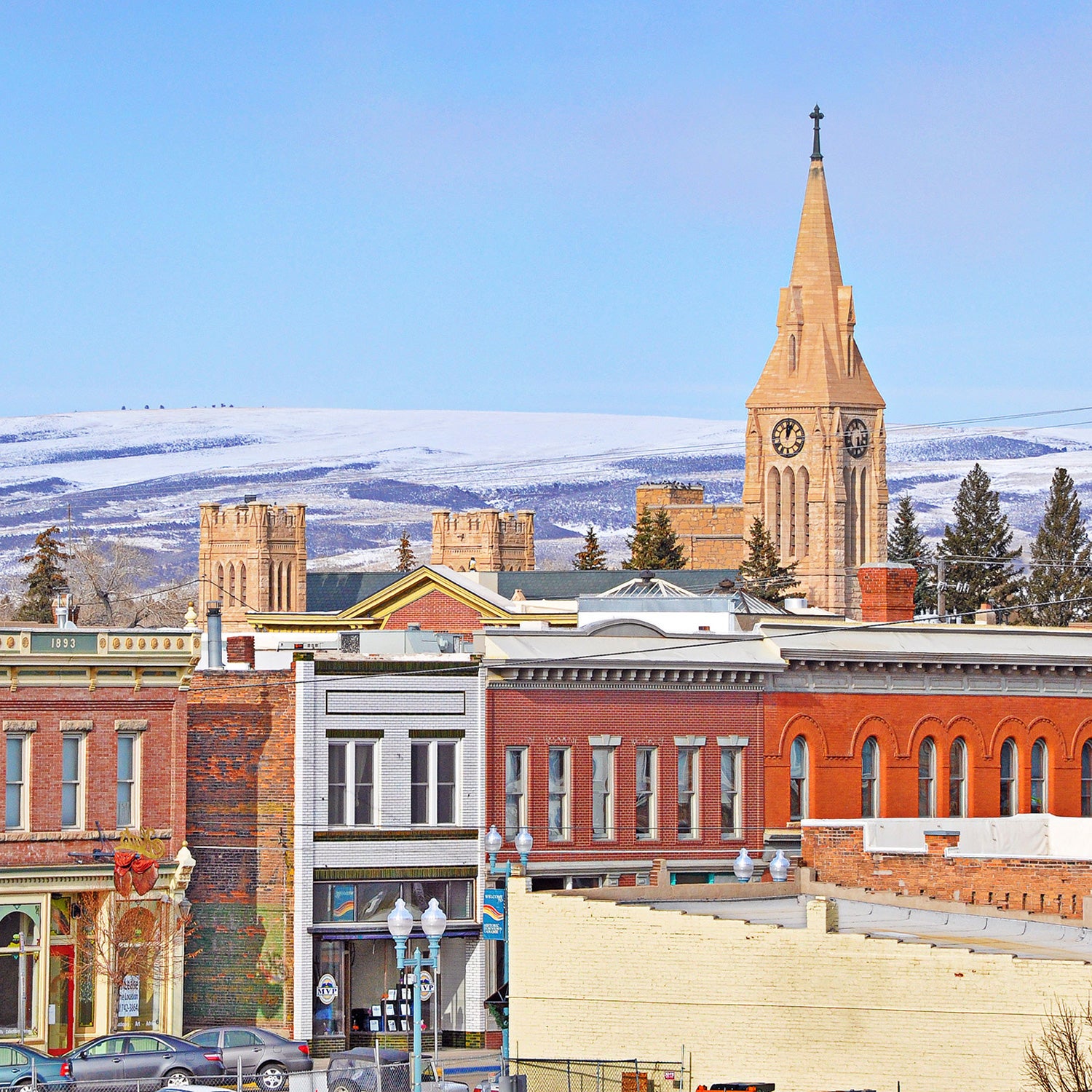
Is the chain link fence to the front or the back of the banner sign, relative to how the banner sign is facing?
to the front

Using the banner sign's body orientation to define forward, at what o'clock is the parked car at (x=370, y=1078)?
The parked car is roughly at 1 o'clock from the banner sign.

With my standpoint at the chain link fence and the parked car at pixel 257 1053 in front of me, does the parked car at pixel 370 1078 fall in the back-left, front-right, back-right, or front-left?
front-left

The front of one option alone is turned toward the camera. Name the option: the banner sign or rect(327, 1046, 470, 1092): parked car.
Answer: the banner sign

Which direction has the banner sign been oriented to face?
toward the camera

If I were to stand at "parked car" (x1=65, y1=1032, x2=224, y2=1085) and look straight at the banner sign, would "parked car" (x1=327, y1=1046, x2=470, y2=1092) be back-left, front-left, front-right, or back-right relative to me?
front-right

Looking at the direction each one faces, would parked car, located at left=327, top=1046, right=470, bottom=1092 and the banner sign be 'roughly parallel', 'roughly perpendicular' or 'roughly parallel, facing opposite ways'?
roughly perpendicular
